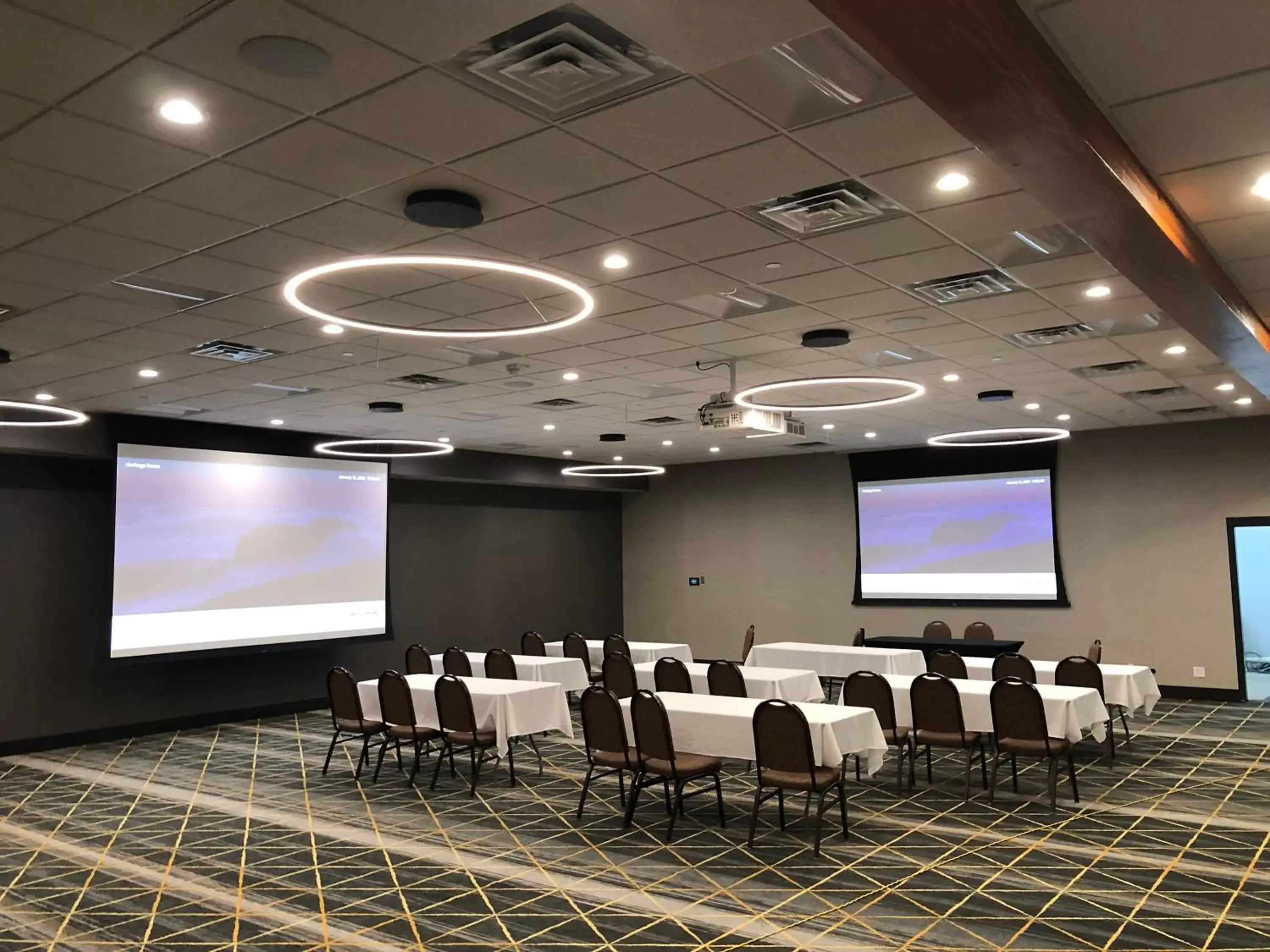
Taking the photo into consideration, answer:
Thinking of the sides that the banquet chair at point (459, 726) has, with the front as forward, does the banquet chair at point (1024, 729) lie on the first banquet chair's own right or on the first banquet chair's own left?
on the first banquet chair's own right

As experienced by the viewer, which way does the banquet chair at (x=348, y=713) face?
facing away from the viewer and to the right of the viewer

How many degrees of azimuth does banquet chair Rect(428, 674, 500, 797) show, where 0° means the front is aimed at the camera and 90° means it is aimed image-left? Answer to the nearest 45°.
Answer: approximately 225°

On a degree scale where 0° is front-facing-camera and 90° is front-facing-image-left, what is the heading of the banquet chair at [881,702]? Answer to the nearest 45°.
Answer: approximately 225°

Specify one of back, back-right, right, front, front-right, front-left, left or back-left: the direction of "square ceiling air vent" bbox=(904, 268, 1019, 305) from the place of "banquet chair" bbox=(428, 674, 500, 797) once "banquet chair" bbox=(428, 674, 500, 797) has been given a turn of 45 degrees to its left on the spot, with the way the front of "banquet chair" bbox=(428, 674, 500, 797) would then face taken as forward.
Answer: back-right

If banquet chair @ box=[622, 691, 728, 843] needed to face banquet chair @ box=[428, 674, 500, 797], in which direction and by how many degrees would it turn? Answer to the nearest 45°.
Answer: approximately 90° to its left

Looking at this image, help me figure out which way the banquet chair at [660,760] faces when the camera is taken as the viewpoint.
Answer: facing away from the viewer and to the right of the viewer

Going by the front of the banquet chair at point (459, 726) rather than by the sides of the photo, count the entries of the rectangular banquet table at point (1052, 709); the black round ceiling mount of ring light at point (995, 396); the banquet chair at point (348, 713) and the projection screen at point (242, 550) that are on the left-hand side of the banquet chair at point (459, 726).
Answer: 2

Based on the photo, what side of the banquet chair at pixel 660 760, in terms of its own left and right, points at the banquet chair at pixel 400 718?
left

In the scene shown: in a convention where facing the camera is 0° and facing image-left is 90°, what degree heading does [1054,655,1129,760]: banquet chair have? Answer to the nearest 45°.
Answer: approximately 225°

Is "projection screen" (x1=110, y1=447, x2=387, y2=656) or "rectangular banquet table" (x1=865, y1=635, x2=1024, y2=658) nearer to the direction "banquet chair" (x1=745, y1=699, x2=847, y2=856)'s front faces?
the rectangular banquet table
